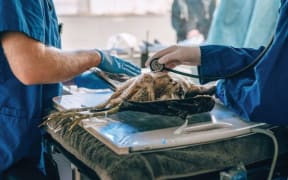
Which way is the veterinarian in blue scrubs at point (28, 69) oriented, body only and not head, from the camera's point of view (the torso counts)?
to the viewer's right

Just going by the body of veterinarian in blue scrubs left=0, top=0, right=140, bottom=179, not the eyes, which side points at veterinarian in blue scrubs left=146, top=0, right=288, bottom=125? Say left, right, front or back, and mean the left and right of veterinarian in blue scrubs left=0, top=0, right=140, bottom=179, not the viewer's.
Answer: front
